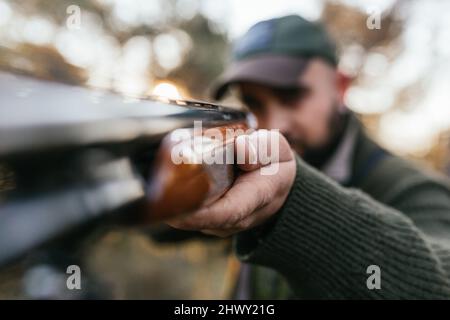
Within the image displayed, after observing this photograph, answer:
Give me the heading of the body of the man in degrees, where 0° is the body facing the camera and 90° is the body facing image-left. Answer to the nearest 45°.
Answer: approximately 45°
